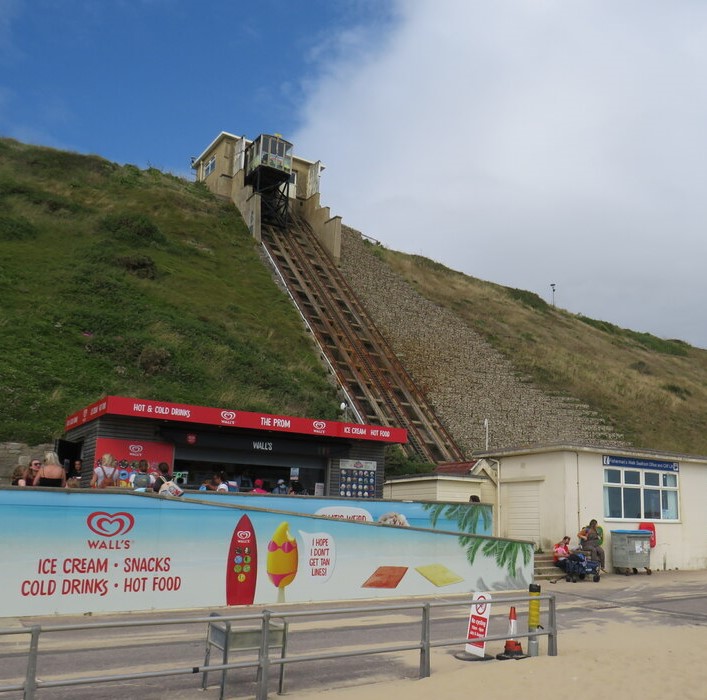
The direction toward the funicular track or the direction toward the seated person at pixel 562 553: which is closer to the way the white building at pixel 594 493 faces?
the seated person

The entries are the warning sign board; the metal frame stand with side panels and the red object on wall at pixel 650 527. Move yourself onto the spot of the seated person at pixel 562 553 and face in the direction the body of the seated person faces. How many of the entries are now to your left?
1

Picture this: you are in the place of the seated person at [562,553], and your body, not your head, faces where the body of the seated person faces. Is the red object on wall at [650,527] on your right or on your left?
on your left

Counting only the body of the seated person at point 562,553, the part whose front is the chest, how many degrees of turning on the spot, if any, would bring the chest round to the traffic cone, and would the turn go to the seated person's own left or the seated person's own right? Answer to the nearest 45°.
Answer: approximately 45° to the seated person's own right

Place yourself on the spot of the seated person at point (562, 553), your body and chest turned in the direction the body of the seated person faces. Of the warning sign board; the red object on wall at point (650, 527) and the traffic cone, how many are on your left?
1

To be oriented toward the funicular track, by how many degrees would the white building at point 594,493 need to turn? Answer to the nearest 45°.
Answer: approximately 135° to its right

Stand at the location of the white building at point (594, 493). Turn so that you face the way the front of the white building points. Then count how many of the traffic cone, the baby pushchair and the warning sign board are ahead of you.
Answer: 3

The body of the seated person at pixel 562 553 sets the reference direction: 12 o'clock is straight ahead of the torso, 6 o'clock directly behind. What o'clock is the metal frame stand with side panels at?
The metal frame stand with side panels is roughly at 2 o'clock from the seated person.

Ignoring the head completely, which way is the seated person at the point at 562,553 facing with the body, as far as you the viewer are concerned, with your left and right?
facing the viewer and to the right of the viewer

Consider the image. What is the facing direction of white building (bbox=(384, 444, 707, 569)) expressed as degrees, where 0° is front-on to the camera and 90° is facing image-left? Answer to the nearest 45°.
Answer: approximately 0°

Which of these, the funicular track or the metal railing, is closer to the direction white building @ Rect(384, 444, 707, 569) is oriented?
the metal railing

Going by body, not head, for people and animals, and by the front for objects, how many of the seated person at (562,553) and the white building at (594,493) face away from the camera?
0

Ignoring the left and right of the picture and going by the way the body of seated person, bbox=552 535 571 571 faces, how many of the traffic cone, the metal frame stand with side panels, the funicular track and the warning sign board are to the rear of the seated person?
1

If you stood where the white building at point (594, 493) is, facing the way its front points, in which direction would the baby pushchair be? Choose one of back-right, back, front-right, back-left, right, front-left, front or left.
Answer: front

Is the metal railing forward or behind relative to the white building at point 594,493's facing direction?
forward

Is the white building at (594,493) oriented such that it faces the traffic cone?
yes
